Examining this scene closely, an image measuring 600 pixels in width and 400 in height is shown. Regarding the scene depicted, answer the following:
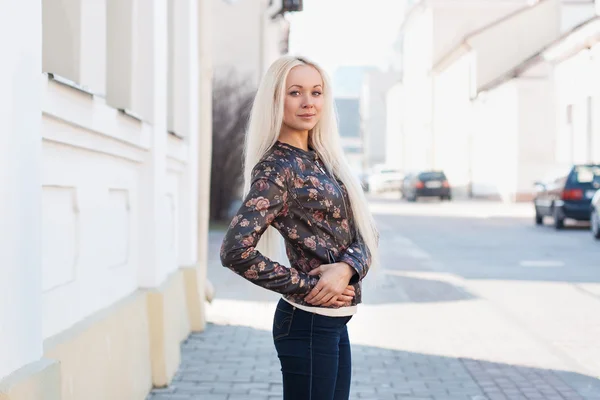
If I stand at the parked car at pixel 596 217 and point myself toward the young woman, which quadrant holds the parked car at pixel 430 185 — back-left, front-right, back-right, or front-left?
back-right

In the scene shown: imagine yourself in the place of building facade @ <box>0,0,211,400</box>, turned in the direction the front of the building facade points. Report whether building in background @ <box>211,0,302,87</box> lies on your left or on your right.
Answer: on your left

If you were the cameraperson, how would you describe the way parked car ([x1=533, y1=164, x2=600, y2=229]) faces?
facing away from the viewer and to the left of the viewer

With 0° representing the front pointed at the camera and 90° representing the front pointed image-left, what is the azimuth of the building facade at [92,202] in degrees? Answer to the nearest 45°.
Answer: approximately 315°

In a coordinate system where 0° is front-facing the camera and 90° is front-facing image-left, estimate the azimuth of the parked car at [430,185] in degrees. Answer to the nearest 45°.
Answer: approximately 135°

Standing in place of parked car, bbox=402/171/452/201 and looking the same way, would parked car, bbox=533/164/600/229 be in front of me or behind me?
behind

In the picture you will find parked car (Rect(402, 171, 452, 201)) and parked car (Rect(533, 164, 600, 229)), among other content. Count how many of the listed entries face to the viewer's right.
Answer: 0

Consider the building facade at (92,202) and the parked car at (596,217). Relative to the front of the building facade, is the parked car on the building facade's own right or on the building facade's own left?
on the building facade's own left

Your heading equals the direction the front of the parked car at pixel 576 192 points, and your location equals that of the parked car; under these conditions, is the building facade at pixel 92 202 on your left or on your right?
on your left

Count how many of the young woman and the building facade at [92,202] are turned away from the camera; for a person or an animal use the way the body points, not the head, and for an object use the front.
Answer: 0
